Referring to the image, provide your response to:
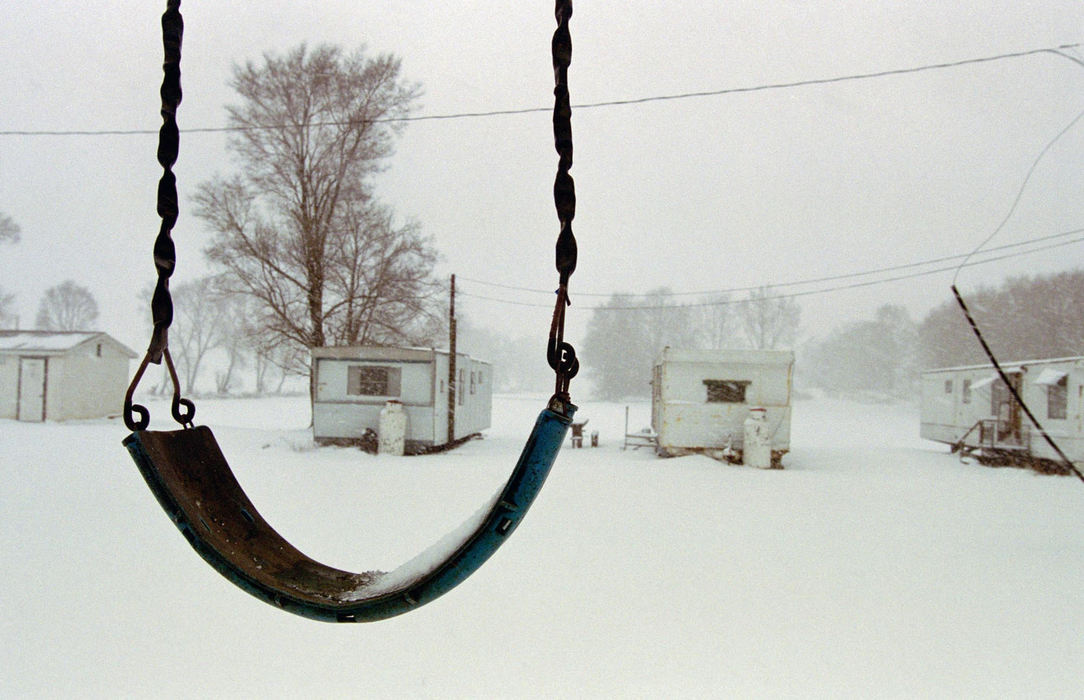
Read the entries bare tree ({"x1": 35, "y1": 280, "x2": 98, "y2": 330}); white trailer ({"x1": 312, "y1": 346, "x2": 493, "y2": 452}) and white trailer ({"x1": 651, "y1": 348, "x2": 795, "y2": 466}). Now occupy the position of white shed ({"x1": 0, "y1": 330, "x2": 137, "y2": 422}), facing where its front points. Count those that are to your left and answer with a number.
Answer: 2

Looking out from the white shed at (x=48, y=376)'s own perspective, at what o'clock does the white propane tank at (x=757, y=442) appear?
The white propane tank is roughly at 9 o'clock from the white shed.

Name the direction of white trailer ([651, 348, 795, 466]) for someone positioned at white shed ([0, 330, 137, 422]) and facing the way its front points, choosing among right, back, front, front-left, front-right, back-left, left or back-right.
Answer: left

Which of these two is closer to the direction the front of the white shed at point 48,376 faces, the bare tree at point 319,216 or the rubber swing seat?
the rubber swing seat

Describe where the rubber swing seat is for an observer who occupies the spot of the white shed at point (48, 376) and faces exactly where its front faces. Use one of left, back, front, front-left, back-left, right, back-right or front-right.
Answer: front-left

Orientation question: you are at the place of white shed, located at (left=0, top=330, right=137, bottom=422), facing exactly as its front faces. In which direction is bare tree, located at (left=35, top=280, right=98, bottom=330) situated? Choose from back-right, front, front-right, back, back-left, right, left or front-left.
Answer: back-right

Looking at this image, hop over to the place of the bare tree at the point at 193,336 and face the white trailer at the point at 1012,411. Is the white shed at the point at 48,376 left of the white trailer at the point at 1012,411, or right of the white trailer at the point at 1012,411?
right

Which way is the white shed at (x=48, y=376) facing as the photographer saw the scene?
facing the viewer and to the left of the viewer

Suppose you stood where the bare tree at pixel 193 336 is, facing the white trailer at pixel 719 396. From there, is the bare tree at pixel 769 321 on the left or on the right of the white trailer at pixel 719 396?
left

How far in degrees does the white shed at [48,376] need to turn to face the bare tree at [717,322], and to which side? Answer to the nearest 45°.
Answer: approximately 135° to its left

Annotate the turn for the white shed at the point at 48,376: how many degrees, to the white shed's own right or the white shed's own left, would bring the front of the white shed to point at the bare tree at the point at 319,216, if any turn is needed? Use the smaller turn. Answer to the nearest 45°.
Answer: approximately 90° to the white shed's own left

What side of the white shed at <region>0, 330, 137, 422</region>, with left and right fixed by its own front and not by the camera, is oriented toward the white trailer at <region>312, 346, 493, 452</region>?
left
